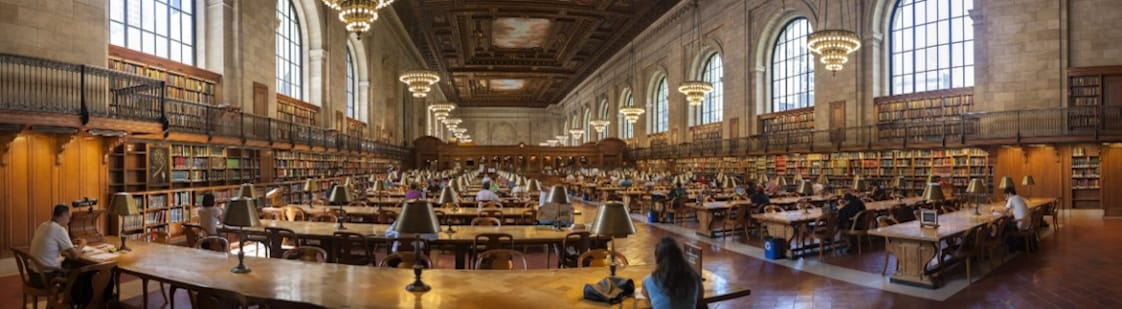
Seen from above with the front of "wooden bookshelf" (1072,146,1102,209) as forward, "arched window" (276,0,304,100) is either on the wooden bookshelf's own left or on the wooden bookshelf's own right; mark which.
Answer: on the wooden bookshelf's own right

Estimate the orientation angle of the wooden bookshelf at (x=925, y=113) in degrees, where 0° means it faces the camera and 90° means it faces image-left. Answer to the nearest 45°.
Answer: approximately 45°

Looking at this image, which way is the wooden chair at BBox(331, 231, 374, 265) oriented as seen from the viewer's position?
away from the camera

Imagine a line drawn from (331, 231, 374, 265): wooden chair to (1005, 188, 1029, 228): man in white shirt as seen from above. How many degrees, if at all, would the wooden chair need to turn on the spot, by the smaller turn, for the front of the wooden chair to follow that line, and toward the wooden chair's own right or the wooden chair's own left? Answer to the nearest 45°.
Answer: approximately 90° to the wooden chair's own right

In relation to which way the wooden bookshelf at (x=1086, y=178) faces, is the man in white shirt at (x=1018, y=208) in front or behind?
in front

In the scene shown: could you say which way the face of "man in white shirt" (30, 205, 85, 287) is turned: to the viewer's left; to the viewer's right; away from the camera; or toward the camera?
to the viewer's right

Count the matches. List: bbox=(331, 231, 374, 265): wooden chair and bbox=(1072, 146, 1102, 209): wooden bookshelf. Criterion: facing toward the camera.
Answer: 1

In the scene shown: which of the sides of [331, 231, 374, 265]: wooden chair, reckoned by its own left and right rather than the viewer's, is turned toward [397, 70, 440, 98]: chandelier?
front

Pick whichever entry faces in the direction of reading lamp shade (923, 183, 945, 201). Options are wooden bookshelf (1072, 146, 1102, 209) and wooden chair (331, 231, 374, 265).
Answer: the wooden bookshelf

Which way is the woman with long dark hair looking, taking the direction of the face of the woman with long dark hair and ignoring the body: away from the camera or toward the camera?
away from the camera
